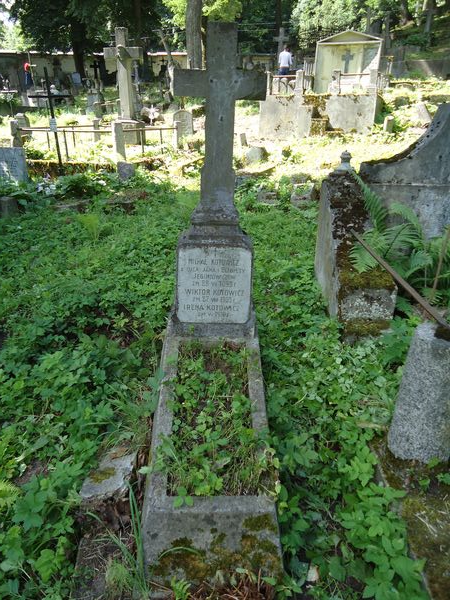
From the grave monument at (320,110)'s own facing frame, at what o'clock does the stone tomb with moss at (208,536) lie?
The stone tomb with moss is roughly at 12 o'clock from the grave monument.

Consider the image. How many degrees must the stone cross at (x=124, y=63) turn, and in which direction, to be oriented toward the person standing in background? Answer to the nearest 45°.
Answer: approximately 135° to its left

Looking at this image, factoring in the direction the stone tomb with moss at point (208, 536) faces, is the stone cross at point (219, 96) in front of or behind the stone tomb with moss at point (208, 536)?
behind

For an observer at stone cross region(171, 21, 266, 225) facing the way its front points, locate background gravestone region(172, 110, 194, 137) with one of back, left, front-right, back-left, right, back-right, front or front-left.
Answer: back

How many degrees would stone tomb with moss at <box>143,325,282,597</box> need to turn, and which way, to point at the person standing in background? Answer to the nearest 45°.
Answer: approximately 180°

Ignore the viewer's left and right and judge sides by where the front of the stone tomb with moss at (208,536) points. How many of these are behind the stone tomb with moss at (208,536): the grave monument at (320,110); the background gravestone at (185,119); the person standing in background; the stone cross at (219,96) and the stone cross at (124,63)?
5

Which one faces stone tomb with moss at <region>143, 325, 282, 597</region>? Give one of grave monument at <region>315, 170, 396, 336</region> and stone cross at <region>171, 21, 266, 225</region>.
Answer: the stone cross

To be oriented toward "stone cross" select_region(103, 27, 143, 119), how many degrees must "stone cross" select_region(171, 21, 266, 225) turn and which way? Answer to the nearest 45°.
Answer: approximately 180°

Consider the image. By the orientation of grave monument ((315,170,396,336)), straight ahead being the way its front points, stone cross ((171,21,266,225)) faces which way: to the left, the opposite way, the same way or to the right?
the same way

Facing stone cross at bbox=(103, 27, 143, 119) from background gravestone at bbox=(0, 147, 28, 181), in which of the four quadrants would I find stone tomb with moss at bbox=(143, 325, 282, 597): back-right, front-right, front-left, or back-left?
back-right

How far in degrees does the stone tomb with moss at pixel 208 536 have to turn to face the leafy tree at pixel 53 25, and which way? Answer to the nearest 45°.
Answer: approximately 180°

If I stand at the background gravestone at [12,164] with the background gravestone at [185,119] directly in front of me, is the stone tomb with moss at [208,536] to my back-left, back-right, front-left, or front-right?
back-right
